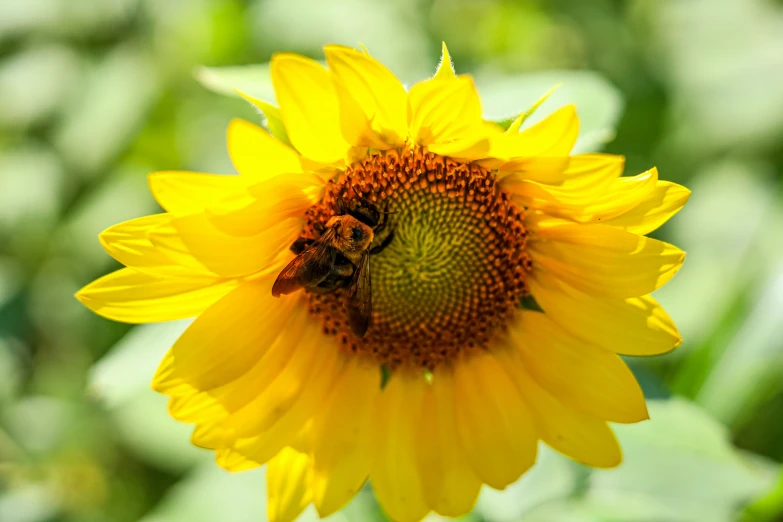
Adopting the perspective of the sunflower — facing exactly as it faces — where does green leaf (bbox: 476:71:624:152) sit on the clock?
The green leaf is roughly at 7 o'clock from the sunflower.

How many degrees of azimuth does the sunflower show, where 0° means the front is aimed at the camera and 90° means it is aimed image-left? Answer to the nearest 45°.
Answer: approximately 0°

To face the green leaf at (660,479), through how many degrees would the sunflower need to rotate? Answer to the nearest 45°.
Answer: approximately 90° to its left
